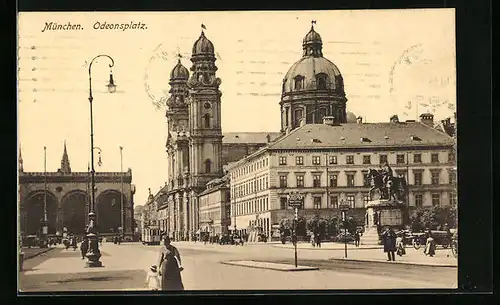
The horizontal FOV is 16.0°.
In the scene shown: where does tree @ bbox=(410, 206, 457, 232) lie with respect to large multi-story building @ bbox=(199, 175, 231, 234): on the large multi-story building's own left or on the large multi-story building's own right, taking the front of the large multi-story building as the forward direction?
on the large multi-story building's own left

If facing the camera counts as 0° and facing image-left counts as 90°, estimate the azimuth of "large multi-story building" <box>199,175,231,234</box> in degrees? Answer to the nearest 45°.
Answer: approximately 45°

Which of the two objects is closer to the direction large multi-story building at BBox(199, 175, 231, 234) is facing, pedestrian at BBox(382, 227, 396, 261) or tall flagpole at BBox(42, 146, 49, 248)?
the tall flagpole

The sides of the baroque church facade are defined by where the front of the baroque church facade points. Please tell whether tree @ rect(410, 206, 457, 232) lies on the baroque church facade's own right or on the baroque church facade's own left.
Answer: on the baroque church facade's own left

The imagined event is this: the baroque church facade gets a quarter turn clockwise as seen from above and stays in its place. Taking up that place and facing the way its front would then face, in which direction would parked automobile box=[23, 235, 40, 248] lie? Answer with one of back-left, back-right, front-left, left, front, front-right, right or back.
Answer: front-left

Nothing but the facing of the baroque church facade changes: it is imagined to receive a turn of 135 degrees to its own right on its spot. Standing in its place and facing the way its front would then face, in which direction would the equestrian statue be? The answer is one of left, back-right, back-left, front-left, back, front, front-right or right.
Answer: right

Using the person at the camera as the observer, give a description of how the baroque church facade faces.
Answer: facing the viewer and to the left of the viewer
